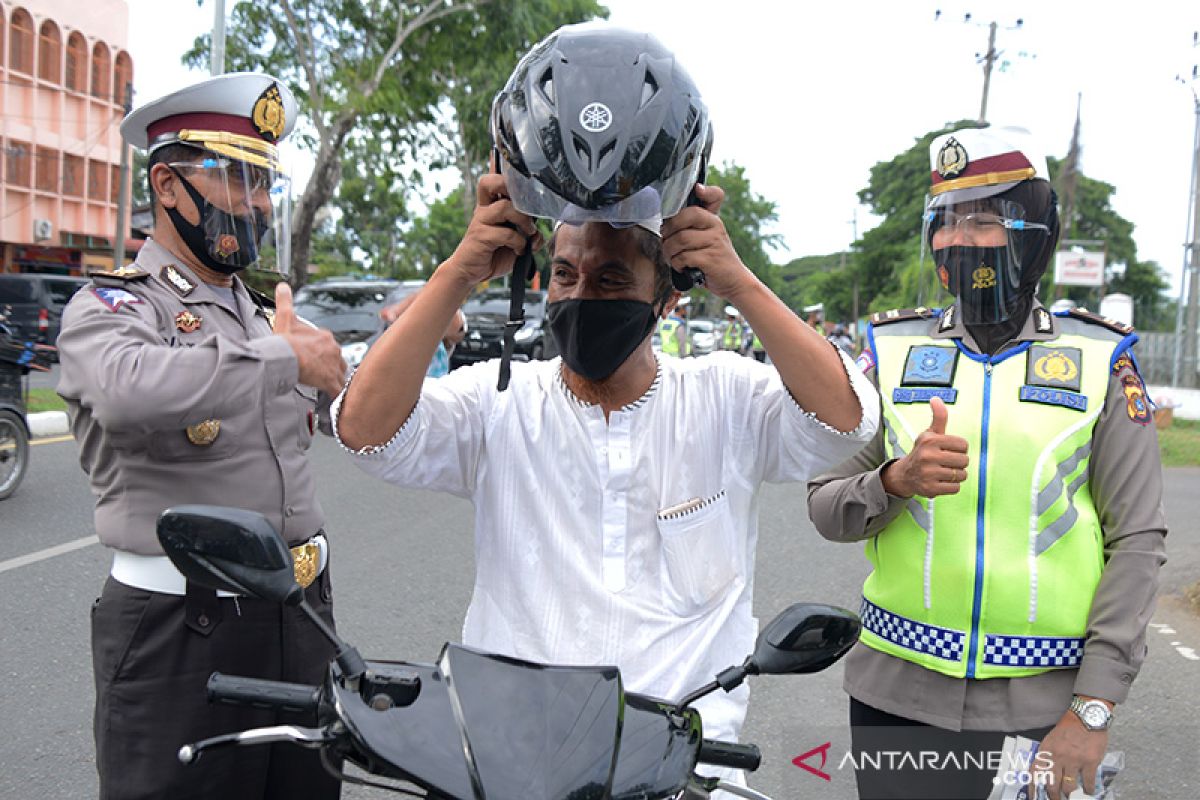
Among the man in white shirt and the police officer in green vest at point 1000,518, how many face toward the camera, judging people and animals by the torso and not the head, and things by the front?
2

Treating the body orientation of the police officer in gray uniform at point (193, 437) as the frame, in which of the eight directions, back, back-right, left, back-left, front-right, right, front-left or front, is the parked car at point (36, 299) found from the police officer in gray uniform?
back-left

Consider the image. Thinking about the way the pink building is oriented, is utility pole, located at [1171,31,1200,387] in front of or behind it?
in front

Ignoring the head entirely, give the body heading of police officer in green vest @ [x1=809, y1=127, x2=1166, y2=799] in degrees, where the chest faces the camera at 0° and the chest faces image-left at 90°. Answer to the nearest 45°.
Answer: approximately 0°

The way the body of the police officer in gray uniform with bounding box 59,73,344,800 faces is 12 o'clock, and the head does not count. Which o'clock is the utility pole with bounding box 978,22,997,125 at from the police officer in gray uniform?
The utility pole is roughly at 9 o'clock from the police officer in gray uniform.

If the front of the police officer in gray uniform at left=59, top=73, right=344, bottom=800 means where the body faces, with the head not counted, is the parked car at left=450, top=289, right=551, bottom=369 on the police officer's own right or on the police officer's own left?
on the police officer's own left

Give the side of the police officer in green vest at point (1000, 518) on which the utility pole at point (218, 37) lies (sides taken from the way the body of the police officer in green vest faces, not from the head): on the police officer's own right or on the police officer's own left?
on the police officer's own right

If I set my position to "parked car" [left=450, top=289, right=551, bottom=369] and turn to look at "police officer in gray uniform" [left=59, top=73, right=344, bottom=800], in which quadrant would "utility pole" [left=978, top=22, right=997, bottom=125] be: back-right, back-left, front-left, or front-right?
back-left
